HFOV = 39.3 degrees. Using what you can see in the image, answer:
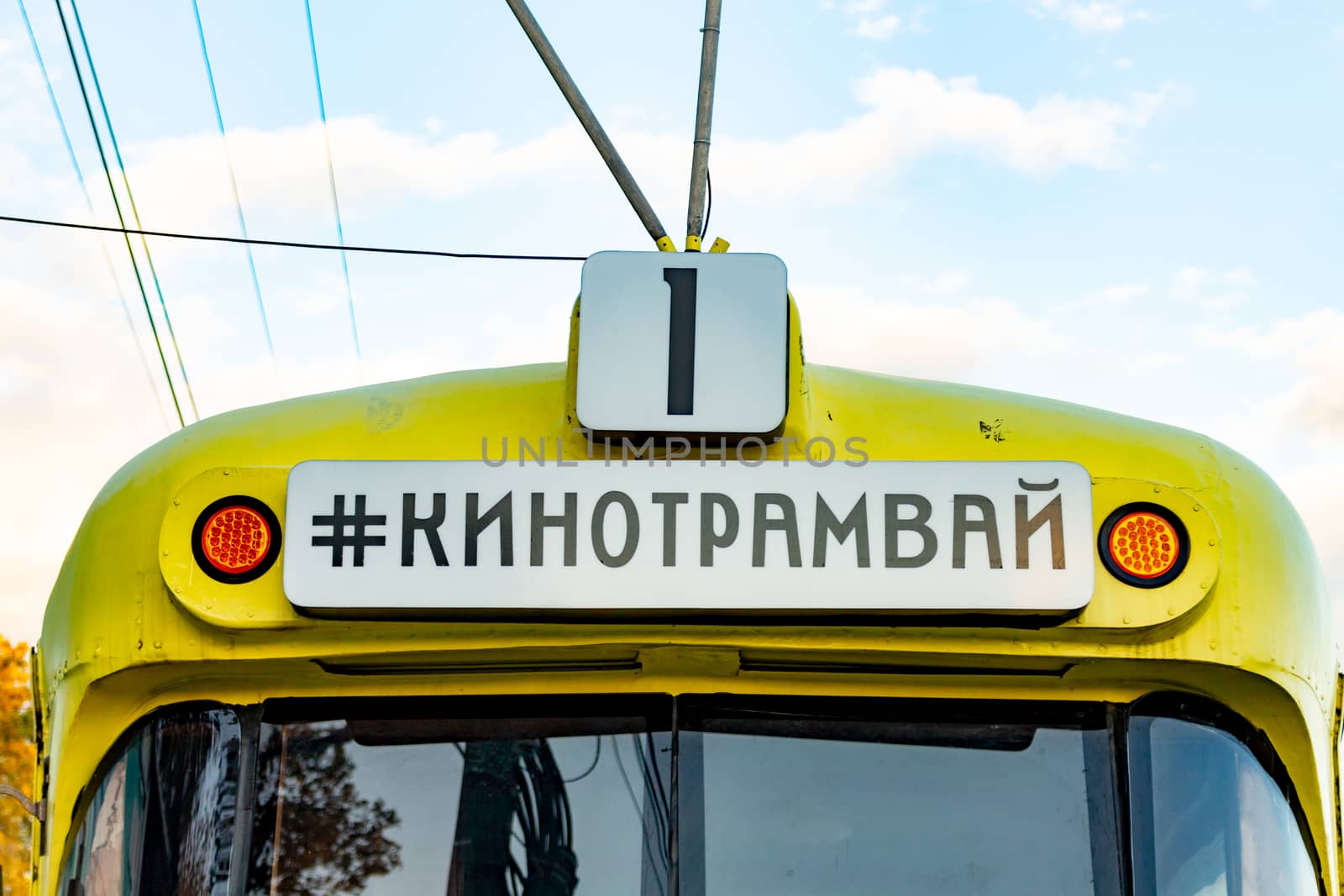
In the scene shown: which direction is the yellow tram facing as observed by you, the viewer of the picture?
facing the viewer

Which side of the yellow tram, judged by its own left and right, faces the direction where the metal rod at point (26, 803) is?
right

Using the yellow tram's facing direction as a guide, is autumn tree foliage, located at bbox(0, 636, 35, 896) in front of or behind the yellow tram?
behind

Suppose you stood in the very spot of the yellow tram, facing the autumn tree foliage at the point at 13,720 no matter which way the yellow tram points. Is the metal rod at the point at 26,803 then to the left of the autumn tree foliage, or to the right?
left
